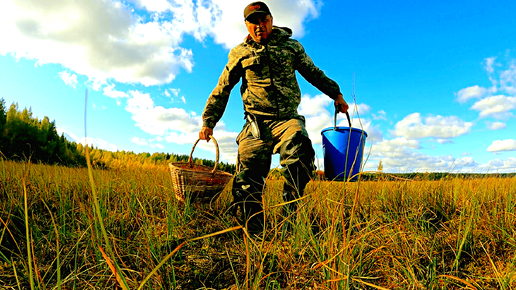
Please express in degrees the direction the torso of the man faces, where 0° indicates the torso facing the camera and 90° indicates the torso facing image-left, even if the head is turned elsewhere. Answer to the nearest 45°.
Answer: approximately 0°
